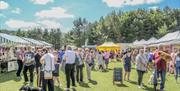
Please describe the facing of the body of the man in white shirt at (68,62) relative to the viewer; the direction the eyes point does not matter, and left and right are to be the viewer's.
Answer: facing away from the viewer
